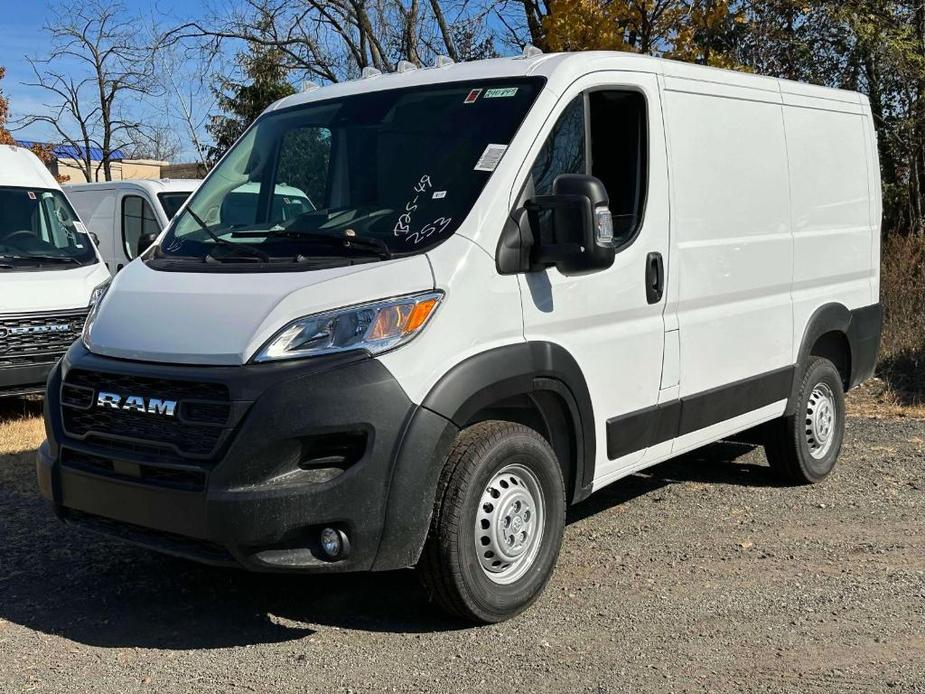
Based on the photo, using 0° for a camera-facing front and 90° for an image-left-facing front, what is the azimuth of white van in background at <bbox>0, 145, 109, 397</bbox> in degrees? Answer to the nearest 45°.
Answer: approximately 315°

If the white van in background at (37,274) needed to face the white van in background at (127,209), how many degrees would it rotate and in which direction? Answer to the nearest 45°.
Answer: approximately 135° to its left

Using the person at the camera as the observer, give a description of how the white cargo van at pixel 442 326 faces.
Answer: facing the viewer and to the left of the viewer

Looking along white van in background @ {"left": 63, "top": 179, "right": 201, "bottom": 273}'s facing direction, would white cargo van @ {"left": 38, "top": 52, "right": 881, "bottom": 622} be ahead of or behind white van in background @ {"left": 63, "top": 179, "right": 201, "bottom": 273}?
ahead

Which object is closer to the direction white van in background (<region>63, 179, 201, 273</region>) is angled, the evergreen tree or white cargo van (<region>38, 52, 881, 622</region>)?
the white cargo van

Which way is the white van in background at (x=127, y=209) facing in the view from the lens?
facing the viewer and to the right of the viewer

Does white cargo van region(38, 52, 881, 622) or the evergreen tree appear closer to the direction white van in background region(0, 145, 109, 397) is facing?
the white cargo van

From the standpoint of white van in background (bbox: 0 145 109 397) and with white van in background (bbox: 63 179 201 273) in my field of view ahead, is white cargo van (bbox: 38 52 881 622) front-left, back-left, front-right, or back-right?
back-right

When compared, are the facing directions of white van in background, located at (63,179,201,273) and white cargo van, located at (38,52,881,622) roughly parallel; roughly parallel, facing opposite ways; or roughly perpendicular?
roughly perpendicular

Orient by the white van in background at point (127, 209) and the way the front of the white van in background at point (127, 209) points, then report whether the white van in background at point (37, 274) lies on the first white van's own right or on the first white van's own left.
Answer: on the first white van's own right

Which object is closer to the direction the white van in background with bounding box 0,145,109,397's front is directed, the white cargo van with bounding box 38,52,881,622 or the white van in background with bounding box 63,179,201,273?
the white cargo van

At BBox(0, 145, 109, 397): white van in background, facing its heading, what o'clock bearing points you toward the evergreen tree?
The evergreen tree is roughly at 8 o'clock from the white van in background.

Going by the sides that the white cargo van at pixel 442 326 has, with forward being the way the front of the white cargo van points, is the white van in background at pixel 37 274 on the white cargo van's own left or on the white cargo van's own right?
on the white cargo van's own right

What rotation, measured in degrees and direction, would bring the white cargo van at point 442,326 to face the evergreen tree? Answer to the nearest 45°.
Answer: approximately 135° to its right
